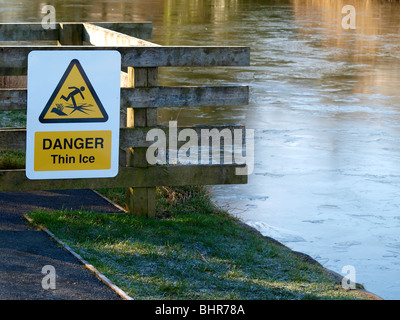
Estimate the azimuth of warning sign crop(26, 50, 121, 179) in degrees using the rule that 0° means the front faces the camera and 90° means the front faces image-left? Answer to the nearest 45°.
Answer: approximately 0°
